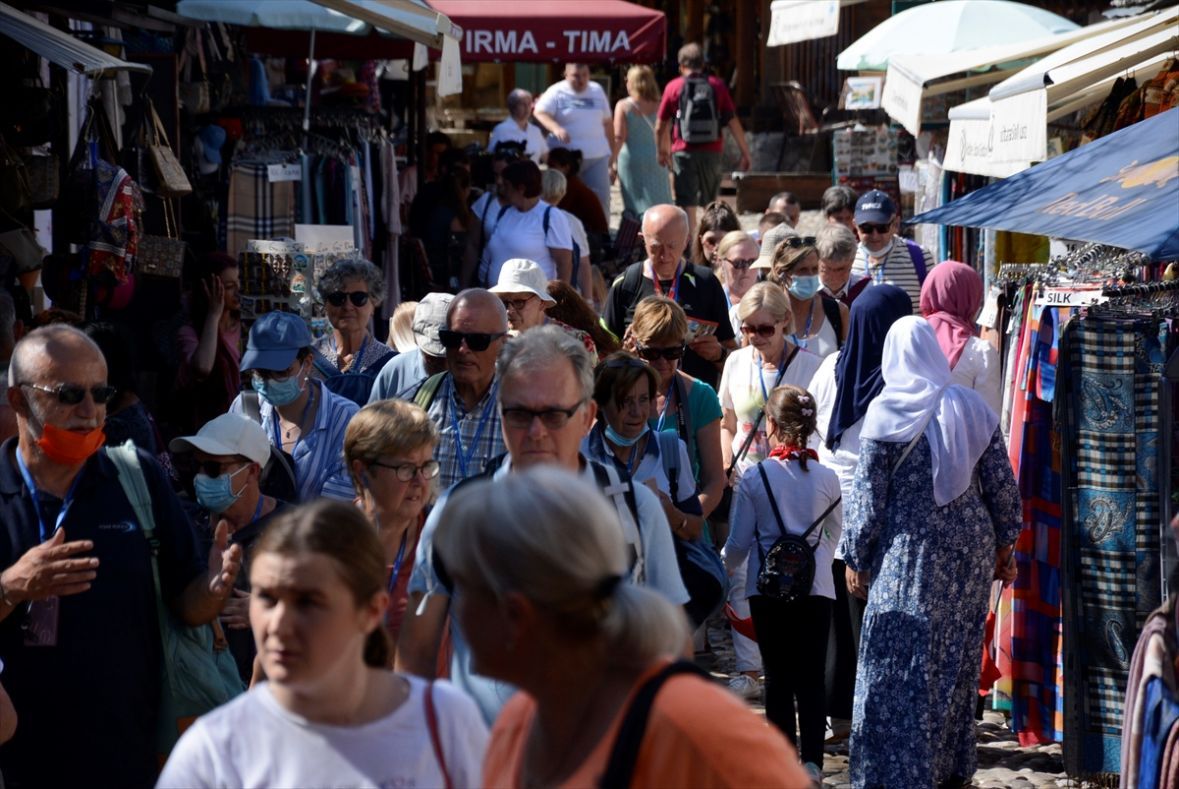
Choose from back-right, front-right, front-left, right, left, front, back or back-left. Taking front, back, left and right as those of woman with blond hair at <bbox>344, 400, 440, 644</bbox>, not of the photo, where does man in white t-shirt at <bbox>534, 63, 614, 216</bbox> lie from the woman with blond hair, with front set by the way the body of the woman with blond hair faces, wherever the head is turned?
back-left

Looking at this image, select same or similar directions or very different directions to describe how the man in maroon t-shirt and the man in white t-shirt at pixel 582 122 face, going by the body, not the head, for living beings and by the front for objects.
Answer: very different directions

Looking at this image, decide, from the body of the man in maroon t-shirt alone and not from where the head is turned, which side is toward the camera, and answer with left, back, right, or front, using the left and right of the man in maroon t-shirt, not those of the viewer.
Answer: back

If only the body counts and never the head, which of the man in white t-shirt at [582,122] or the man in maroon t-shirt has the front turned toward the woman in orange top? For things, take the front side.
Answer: the man in white t-shirt

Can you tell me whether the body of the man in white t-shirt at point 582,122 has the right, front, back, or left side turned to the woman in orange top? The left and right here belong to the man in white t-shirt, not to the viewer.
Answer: front

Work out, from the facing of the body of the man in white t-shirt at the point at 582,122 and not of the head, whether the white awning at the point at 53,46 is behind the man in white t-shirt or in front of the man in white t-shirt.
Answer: in front

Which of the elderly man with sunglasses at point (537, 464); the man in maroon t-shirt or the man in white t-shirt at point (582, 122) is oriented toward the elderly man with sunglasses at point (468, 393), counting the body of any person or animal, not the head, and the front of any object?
the man in white t-shirt

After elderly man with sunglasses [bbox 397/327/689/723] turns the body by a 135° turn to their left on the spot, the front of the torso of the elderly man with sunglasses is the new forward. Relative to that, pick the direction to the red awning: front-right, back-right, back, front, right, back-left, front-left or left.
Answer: front-left

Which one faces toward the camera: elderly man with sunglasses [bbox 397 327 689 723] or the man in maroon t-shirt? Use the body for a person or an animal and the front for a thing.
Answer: the elderly man with sunglasses

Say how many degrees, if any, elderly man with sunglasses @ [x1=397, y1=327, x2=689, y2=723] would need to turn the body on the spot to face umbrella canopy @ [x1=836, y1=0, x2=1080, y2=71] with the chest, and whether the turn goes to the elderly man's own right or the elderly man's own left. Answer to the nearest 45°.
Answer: approximately 180°

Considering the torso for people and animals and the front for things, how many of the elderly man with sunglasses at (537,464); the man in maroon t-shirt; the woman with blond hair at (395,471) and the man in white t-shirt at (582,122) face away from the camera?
1

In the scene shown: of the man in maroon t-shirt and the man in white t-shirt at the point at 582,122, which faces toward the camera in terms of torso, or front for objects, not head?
the man in white t-shirt

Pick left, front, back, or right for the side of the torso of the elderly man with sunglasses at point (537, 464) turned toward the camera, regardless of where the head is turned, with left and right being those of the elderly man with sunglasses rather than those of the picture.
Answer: front

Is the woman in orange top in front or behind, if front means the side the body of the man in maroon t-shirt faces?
behind

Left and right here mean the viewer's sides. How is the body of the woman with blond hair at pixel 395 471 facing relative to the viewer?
facing the viewer and to the right of the viewer

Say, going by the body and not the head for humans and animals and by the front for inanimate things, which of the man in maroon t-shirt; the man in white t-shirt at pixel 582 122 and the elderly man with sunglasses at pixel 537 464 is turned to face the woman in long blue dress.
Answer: the man in white t-shirt

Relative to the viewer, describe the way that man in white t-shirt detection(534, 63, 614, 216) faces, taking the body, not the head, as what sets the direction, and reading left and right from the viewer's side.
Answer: facing the viewer
